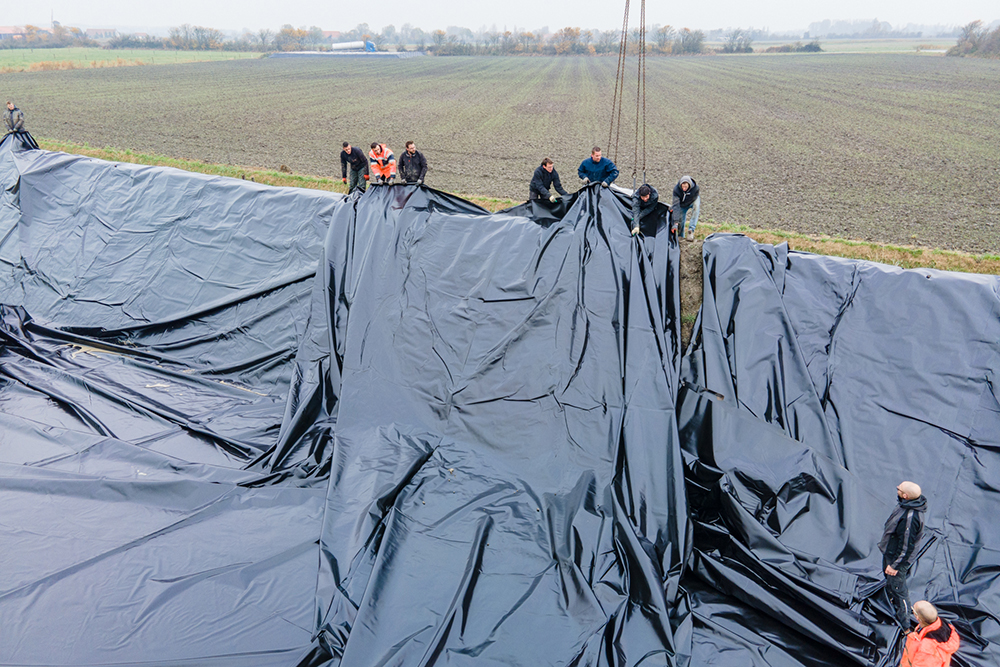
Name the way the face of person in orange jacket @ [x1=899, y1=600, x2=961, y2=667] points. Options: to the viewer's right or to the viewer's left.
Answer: to the viewer's left

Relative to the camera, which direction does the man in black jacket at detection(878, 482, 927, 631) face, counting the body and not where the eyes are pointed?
to the viewer's left

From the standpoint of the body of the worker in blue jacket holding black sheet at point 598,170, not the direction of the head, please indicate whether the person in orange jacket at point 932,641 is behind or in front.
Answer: in front

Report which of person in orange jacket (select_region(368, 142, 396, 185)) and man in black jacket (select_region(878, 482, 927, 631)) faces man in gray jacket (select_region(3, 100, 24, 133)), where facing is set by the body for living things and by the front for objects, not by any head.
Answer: man in black jacket (select_region(878, 482, 927, 631))

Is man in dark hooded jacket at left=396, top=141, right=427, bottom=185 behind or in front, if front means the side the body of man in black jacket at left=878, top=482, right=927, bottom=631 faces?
in front

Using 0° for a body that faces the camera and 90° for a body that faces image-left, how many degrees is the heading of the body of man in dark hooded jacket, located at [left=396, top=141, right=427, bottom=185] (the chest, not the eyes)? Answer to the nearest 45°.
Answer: approximately 0°

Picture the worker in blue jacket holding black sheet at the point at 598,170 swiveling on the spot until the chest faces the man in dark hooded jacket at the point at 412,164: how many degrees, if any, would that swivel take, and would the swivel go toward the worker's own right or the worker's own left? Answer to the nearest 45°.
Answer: approximately 135° to the worker's own right

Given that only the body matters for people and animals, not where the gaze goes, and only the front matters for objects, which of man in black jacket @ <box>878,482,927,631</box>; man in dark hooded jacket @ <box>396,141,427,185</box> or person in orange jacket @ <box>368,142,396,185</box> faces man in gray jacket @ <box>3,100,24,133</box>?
man in black jacket @ <box>878,482,927,631</box>

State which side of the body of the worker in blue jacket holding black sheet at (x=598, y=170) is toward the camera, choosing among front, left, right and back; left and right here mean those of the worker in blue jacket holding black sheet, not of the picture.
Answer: front

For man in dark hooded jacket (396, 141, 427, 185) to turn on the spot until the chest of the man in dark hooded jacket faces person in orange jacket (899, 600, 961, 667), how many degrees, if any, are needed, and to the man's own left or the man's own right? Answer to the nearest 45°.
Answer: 0° — they already face them

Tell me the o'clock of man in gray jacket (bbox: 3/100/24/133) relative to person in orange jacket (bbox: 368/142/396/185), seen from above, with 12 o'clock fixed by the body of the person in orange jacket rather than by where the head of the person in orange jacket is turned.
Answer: The man in gray jacket is roughly at 4 o'clock from the person in orange jacket.

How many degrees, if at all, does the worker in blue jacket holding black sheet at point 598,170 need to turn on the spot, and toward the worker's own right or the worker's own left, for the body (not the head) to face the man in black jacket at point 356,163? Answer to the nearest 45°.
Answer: approximately 135° to the worker's own right
